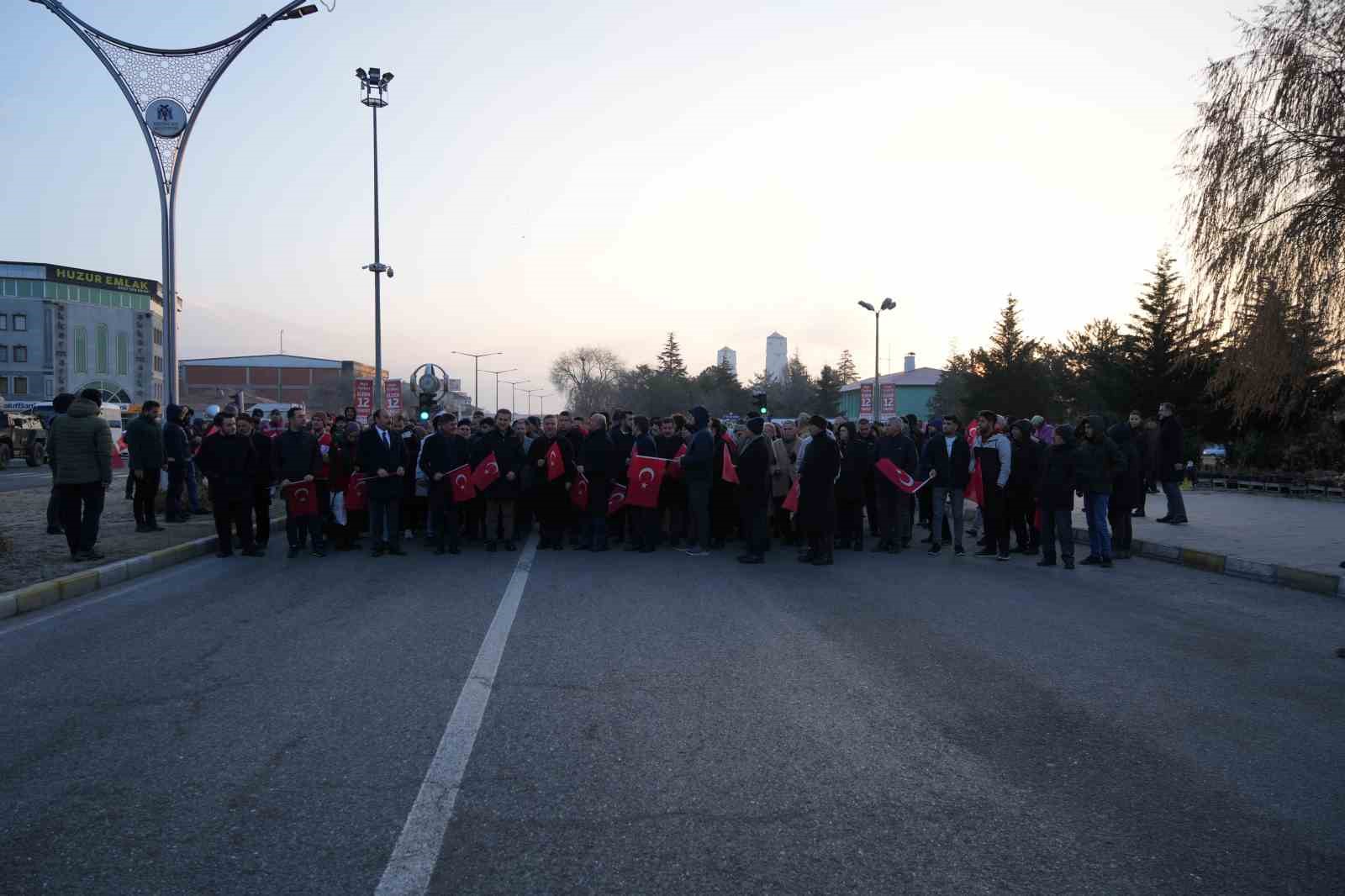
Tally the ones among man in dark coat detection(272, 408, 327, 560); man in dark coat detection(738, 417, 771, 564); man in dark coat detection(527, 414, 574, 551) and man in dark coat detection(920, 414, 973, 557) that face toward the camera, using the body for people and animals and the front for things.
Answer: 3

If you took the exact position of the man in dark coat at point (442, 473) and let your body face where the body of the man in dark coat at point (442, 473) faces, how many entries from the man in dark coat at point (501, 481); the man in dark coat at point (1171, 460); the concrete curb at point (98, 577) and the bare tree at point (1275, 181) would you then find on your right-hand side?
1

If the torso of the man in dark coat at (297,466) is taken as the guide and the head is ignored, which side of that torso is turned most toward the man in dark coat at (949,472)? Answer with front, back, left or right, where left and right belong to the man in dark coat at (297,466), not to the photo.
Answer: left

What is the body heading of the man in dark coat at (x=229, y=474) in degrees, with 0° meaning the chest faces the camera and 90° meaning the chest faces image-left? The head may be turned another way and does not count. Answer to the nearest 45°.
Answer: approximately 0°
